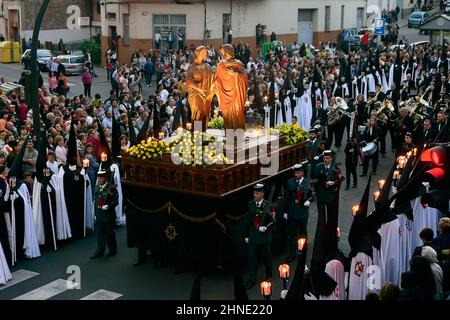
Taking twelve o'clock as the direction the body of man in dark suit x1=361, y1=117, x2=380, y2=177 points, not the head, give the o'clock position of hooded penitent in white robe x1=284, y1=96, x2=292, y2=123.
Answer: The hooded penitent in white robe is roughly at 3 o'clock from the man in dark suit.

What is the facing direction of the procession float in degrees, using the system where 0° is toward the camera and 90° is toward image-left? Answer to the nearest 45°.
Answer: approximately 45°

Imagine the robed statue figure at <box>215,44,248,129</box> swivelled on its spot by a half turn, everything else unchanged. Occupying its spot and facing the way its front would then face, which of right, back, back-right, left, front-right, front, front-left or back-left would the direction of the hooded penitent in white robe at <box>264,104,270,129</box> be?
front-left

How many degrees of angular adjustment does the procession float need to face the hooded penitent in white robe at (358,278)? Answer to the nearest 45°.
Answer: approximately 90° to its left

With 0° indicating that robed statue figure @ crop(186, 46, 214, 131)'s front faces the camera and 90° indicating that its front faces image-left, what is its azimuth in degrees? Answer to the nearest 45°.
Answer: approximately 315°
